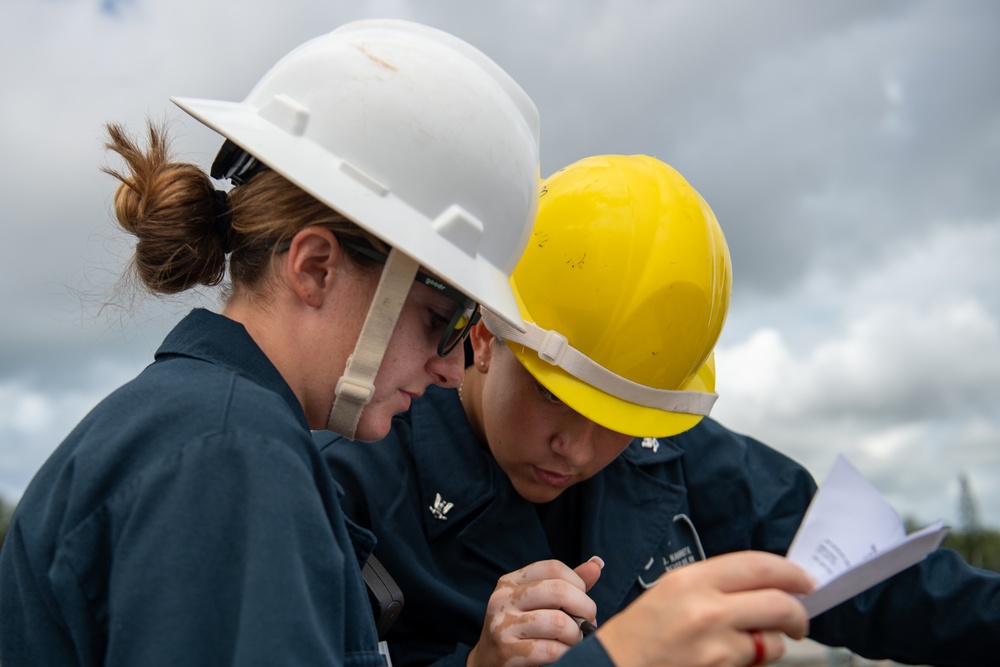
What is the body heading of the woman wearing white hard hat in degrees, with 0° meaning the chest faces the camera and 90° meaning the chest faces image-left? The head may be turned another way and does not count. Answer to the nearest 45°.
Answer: approximately 270°

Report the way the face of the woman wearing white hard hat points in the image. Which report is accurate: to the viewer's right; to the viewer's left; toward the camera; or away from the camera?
to the viewer's right

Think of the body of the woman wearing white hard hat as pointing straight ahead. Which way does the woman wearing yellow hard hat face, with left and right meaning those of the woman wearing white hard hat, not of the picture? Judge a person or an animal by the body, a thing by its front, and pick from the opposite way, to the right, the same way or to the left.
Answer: to the right

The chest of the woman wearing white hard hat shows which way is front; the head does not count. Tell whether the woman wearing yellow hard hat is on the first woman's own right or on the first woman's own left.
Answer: on the first woman's own left

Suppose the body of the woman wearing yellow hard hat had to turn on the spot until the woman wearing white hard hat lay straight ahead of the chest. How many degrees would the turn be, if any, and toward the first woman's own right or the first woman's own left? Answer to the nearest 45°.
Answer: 0° — they already face them

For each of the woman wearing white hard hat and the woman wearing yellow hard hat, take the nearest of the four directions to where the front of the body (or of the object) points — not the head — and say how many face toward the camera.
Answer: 1

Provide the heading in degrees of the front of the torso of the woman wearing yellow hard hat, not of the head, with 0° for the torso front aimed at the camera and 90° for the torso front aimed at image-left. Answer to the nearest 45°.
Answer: approximately 0°
